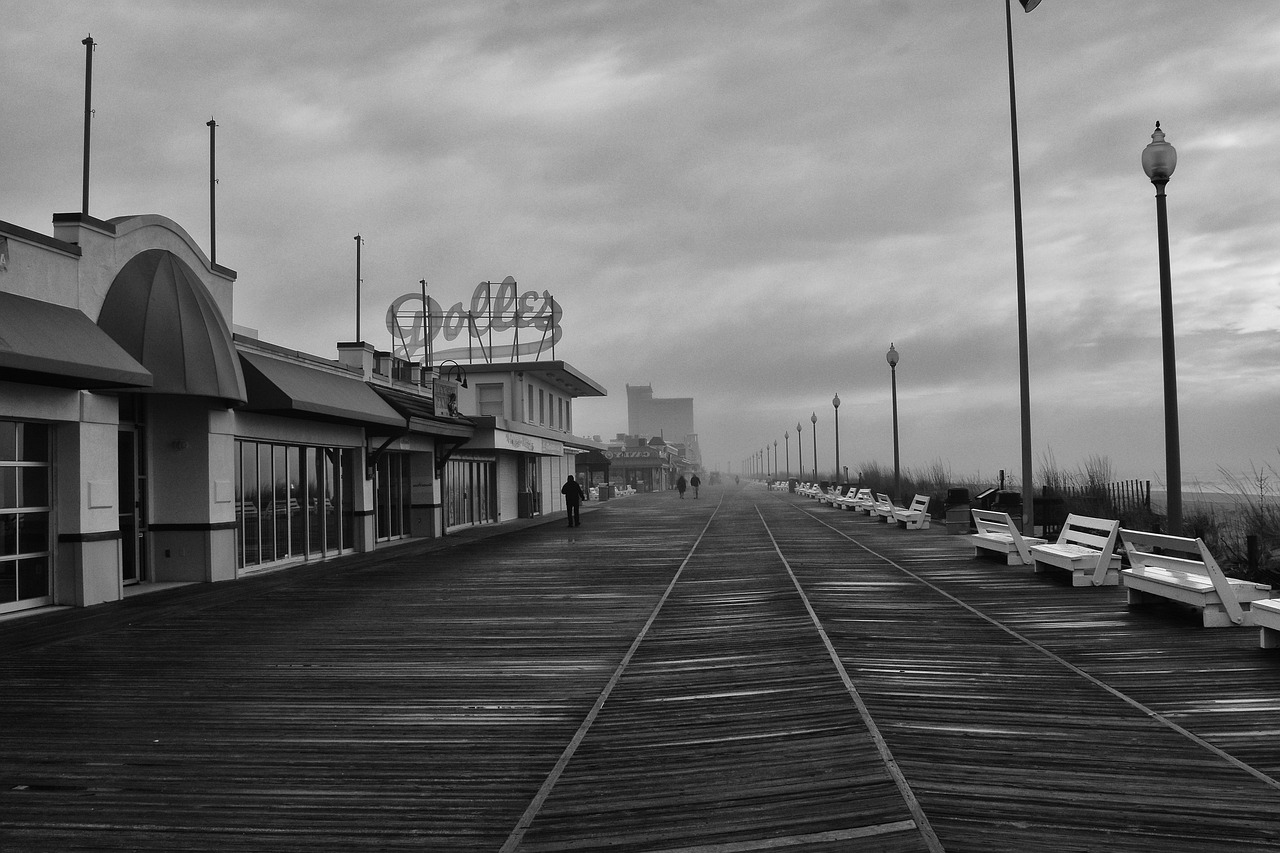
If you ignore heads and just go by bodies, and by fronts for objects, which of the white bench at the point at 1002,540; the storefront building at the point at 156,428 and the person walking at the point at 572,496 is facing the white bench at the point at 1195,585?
the storefront building

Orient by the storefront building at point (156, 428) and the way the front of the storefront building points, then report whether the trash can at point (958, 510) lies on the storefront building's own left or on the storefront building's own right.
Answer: on the storefront building's own left

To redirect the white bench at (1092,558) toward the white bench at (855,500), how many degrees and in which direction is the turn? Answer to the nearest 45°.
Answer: approximately 135° to its right

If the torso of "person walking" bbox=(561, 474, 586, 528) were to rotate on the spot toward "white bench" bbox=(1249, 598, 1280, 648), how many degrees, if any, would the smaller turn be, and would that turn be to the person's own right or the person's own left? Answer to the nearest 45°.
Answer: approximately 180°

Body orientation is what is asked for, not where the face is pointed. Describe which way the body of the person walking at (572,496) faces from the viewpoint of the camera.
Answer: away from the camera

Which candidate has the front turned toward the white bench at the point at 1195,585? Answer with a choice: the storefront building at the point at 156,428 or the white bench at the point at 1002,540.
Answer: the storefront building

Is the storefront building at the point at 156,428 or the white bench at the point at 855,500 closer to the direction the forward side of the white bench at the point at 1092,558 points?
the storefront building

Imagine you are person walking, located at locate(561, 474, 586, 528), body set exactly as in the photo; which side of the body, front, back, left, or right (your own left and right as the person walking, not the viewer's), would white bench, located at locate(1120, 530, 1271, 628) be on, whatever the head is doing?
back
